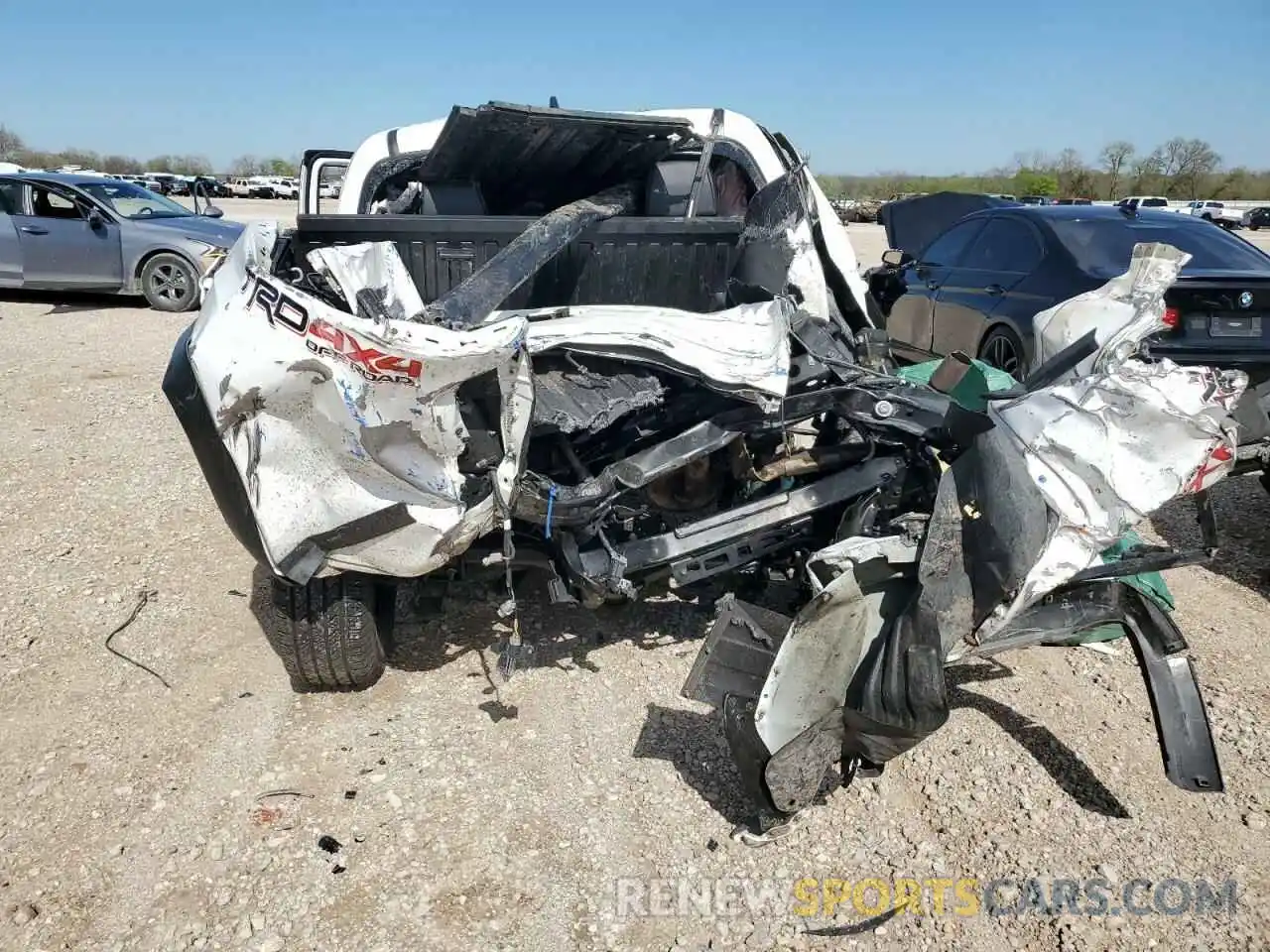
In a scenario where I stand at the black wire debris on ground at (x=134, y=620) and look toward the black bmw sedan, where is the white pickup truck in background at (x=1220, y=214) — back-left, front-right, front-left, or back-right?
front-left

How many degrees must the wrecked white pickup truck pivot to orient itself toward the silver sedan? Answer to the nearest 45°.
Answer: approximately 45° to its left

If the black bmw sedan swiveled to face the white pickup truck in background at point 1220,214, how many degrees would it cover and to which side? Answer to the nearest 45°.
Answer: approximately 45° to its right

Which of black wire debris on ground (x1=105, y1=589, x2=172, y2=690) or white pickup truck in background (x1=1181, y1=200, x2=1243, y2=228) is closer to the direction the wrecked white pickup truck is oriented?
the white pickup truck in background

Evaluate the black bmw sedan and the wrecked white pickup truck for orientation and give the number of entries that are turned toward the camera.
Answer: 0

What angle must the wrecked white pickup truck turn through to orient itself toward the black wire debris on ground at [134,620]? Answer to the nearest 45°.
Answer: approximately 90° to its left

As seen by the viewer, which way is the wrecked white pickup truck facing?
away from the camera

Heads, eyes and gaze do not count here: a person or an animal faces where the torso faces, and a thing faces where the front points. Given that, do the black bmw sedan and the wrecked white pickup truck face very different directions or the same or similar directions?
same or similar directions

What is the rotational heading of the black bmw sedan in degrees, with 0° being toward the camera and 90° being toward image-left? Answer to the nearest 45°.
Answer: approximately 135°

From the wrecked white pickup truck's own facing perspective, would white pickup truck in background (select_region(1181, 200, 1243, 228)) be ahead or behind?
ahead

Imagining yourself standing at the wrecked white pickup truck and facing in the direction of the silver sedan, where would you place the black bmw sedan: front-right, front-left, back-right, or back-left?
front-right

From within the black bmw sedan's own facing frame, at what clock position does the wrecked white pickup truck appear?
The wrecked white pickup truck is roughly at 8 o'clock from the black bmw sedan.
